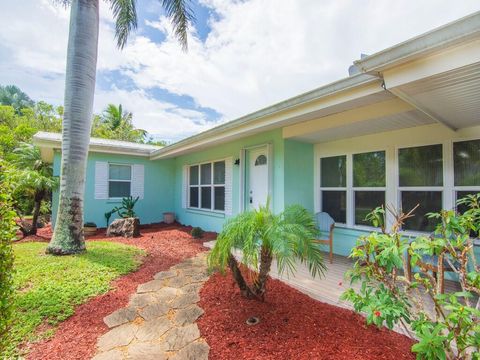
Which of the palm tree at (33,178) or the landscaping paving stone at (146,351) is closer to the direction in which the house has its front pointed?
the landscaping paving stone

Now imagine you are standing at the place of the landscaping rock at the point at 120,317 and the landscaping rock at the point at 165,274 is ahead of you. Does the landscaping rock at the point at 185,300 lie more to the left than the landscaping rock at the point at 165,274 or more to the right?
right

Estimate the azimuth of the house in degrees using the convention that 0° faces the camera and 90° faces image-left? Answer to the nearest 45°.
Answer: approximately 45°

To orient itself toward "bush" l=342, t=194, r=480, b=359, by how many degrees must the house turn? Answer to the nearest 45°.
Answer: approximately 45° to its left

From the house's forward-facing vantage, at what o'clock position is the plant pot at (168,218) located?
The plant pot is roughly at 3 o'clock from the house.

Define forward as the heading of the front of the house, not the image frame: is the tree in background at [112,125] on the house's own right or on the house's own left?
on the house's own right

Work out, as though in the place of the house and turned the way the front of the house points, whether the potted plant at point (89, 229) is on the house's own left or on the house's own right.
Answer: on the house's own right

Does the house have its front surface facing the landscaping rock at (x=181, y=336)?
yes

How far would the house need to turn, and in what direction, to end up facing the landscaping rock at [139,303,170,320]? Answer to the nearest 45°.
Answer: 0° — it already faces it

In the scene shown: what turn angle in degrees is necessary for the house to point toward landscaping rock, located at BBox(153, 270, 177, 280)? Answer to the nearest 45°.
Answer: approximately 45° to its right
